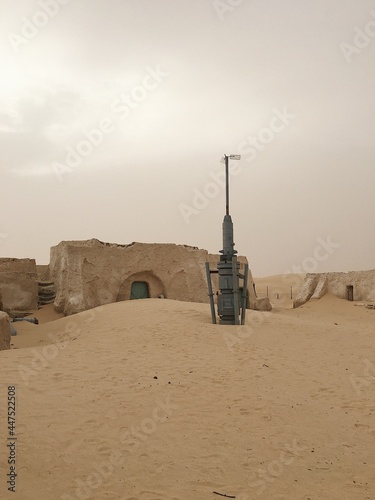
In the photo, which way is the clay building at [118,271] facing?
toward the camera

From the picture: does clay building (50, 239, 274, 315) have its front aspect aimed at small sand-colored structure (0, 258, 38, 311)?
no

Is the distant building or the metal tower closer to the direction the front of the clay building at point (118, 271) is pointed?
the metal tower

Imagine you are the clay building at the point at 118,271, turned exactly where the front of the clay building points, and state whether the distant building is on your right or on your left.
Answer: on your left

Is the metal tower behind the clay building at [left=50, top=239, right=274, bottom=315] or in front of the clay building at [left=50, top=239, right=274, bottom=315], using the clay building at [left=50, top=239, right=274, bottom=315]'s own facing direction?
in front

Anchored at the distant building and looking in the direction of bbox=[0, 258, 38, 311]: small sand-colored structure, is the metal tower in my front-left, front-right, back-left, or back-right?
front-left

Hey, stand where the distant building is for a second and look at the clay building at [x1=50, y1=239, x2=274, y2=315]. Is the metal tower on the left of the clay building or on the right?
left

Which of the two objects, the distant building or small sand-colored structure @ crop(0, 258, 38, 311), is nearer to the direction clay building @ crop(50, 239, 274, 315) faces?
the small sand-colored structure

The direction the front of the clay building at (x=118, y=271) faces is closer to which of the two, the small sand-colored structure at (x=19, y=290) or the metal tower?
the metal tower
